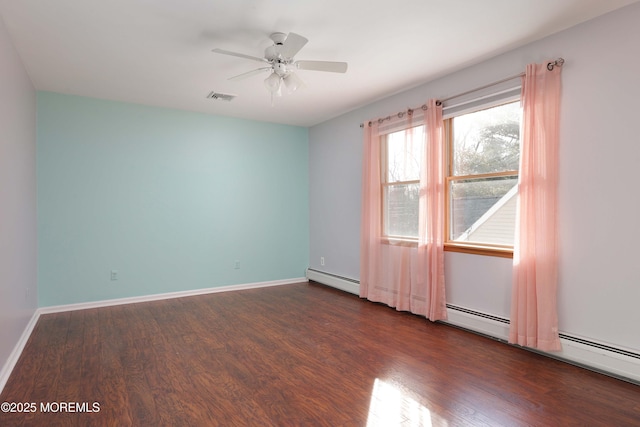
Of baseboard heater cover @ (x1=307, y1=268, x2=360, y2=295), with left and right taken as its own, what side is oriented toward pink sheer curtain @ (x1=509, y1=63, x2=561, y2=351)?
left

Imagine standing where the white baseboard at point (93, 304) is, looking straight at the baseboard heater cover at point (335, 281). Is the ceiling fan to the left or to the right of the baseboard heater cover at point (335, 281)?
right

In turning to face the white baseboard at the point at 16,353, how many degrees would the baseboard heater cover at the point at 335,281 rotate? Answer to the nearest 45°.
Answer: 0° — it already faces it

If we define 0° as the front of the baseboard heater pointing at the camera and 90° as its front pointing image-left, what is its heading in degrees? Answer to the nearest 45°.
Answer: approximately 45°

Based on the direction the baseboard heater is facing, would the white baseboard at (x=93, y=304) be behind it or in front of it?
in front
